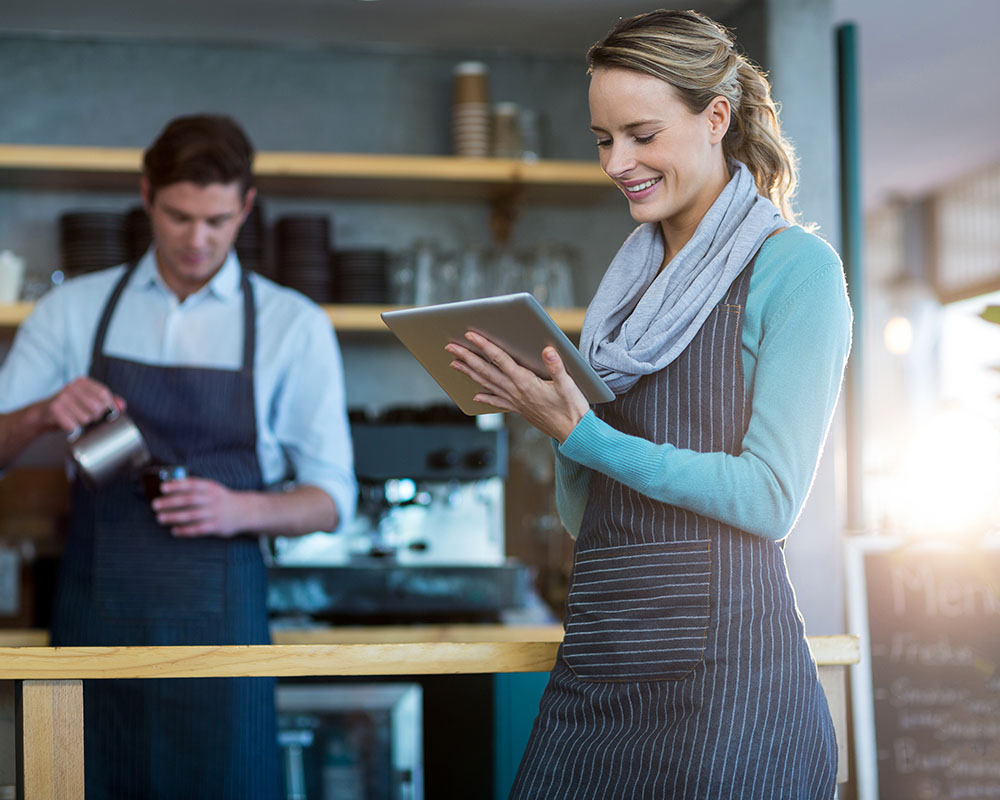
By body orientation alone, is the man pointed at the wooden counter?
yes

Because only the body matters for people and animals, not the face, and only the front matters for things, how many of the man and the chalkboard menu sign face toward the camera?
2

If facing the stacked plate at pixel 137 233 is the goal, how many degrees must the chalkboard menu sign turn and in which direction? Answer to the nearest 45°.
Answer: approximately 90° to its right

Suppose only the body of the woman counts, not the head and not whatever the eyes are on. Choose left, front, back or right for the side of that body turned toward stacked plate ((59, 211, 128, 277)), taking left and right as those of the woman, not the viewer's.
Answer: right

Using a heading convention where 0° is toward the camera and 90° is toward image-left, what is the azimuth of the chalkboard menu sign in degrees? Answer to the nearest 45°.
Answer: approximately 0°

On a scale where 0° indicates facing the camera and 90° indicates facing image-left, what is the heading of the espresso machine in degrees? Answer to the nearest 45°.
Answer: approximately 0°

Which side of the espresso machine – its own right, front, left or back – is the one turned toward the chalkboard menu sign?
left
